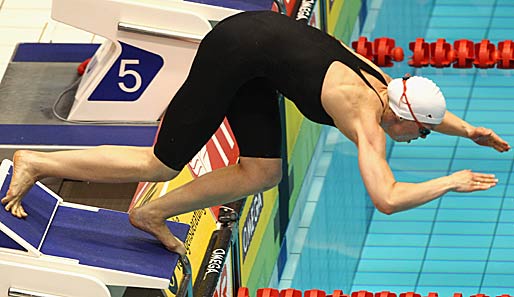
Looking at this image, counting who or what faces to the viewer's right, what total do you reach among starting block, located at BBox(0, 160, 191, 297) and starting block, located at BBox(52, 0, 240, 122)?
2

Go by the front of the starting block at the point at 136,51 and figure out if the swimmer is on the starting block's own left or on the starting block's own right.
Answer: on the starting block's own right

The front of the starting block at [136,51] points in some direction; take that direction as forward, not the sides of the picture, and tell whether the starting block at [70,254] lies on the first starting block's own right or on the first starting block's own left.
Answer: on the first starting block's own right

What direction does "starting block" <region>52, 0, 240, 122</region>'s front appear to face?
to the viewer's right

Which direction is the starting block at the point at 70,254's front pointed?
to the viewer's right

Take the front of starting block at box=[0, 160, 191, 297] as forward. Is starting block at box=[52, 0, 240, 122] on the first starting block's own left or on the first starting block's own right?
on the first starting block's own left
